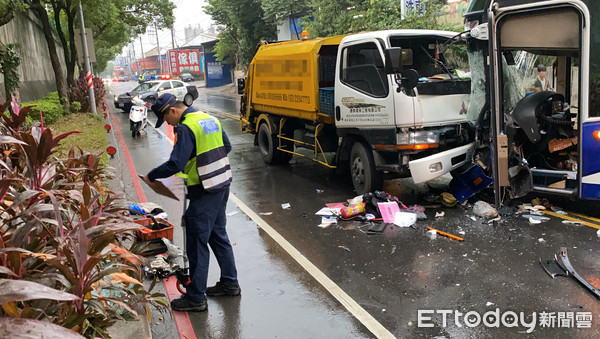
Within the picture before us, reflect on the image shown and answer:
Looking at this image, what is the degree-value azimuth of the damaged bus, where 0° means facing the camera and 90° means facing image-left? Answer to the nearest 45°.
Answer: approximately 90°

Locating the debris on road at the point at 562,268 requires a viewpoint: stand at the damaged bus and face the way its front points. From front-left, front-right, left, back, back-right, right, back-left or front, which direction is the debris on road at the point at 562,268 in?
left

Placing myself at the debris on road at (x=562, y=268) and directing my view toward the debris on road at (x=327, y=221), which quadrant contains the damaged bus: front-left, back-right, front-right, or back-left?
front-right

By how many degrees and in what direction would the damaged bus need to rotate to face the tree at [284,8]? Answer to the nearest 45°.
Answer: approximately 45° to its right

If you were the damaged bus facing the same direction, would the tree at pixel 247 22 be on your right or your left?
on your right

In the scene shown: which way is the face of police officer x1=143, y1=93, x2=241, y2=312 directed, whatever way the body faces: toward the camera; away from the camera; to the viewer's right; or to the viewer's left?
to the viewer's left

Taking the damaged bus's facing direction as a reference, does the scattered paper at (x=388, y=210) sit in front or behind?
in front

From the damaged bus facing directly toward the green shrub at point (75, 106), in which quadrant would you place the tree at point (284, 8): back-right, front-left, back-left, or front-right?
front-right
